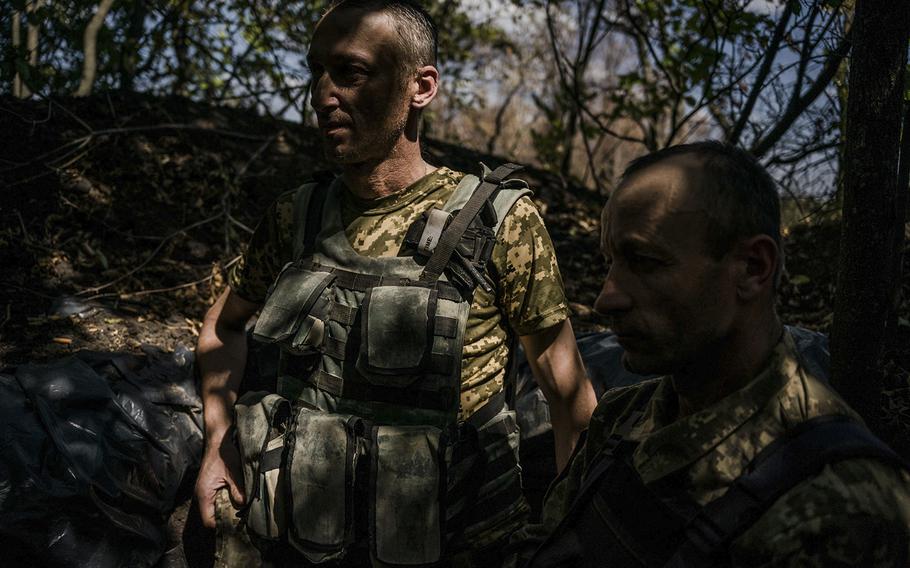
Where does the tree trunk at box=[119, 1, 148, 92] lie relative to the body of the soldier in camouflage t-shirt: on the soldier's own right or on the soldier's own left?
on the soldier's own right

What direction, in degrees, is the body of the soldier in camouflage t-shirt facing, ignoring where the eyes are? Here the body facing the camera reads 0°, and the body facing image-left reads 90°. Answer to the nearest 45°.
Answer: approximately 45°

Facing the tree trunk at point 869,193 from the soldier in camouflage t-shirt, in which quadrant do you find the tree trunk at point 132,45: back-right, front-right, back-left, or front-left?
back-left

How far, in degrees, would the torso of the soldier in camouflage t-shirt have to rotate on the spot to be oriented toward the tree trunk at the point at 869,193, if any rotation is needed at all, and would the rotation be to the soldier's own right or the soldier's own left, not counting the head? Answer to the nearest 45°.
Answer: approximately 135° to the soldier's own left
